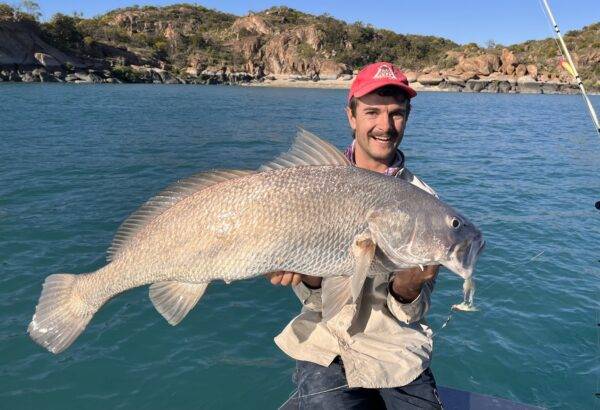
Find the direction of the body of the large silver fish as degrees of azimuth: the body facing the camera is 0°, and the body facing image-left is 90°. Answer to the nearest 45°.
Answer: approximately 270°

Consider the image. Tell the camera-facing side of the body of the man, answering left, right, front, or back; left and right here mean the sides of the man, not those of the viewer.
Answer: front
